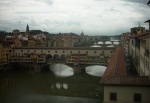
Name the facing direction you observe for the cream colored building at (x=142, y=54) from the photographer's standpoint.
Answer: facing to the left of the viewer

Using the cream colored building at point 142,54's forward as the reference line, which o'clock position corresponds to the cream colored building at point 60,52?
the cream colored building at point 60,52 is roughly at 2 o'clock from the cream colored building at point 142,54.
